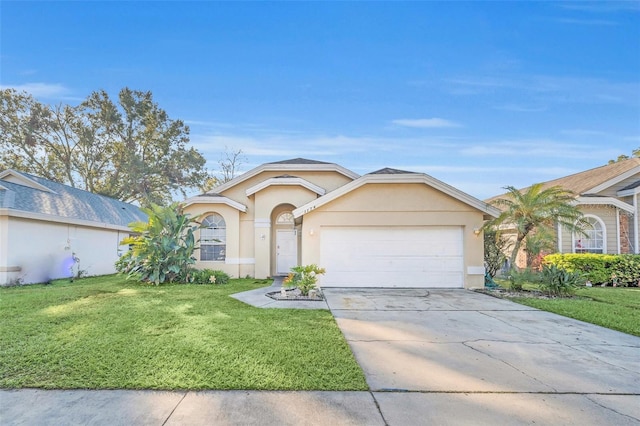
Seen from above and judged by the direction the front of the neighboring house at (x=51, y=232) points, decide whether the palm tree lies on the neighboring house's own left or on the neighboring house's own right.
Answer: on the neighboring house's own left

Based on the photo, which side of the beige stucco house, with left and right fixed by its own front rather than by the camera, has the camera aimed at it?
front

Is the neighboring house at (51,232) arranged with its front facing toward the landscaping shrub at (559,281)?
no

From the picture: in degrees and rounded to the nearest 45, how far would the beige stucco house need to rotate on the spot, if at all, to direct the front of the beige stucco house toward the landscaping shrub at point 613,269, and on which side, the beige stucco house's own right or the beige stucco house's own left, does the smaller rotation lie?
approximately 90° to the beige stucco house's own left

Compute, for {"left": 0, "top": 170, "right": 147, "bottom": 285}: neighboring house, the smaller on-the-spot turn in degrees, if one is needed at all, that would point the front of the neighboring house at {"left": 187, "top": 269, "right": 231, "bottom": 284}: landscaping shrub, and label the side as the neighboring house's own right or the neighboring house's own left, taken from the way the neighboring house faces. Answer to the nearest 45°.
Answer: approximately 90° to the neighboring house's own left

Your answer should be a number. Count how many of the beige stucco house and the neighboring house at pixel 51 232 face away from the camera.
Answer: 0

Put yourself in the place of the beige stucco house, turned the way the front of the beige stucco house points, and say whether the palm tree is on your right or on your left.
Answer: on your left

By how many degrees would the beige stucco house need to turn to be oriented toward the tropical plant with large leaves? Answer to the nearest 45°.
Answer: approximately 90° to its right

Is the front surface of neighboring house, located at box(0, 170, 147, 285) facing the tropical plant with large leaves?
no

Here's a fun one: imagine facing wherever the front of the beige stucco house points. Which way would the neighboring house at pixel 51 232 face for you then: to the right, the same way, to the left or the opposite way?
the same way

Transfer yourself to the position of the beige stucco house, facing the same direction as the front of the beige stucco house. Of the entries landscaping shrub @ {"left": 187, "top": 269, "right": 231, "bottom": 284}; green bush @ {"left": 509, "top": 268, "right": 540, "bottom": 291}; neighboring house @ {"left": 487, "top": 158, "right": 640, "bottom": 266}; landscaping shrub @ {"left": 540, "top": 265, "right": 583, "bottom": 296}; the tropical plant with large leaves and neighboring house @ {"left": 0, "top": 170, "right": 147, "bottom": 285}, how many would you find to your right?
3

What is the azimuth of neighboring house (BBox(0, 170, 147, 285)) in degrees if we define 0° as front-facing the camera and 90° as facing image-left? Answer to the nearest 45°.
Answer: approximately 45°

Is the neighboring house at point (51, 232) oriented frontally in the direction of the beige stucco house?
no

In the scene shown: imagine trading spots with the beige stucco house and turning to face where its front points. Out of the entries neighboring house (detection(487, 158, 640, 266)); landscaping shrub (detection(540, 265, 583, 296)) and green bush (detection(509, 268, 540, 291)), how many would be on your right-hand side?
0

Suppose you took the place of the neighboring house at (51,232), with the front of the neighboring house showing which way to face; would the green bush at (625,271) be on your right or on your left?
on your left
